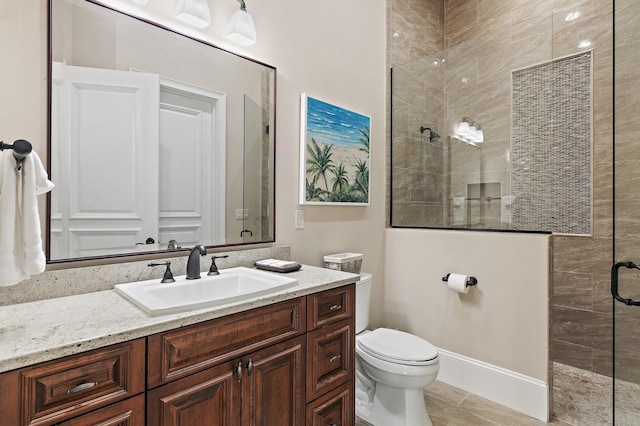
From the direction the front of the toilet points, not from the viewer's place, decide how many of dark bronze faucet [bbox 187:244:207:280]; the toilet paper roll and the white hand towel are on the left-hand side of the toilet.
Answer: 1

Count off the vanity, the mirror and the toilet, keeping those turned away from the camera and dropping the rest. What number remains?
0

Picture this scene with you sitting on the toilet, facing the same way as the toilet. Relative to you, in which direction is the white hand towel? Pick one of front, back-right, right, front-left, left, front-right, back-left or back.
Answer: right

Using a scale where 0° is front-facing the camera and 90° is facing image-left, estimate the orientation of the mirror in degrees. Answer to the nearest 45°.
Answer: approximately 315°

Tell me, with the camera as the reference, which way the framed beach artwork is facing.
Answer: facing the viewer and to the right of the viewer

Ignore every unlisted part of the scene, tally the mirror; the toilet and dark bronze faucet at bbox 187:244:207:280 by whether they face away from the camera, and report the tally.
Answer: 0

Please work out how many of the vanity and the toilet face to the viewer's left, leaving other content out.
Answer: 0

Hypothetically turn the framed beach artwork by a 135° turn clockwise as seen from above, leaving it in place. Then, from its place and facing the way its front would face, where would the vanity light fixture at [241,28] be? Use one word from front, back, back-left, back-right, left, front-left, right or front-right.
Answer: front-left

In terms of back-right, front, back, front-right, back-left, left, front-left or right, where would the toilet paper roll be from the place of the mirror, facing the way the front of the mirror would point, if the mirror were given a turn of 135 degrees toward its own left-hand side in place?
right

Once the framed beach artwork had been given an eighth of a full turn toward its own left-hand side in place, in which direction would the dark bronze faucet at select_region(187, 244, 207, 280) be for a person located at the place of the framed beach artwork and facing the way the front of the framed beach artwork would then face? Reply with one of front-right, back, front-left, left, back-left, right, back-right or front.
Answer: back-right
